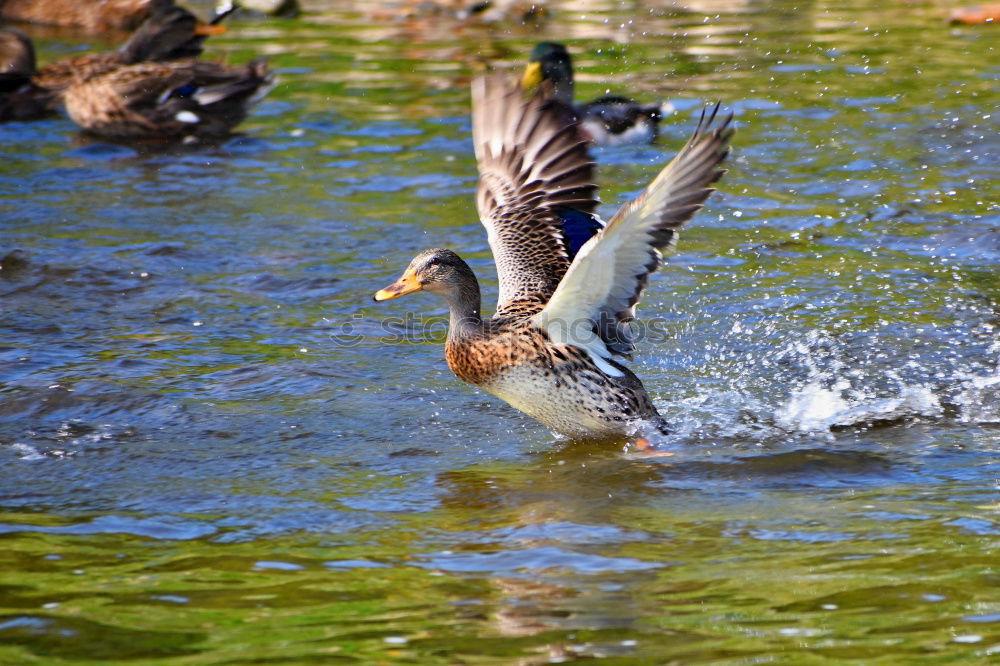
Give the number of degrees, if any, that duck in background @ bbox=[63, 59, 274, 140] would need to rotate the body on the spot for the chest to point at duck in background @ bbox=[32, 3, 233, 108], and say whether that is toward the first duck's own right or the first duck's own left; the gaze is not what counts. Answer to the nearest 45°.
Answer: approximately 90° to the first duck's own right

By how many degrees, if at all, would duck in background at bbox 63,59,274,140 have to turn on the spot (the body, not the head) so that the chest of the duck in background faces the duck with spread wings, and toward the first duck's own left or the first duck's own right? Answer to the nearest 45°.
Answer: approximately 90° to the first duck's own left

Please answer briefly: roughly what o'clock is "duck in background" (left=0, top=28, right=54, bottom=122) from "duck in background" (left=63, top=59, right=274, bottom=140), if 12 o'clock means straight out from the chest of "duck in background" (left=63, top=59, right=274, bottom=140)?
"duck in background" (left=0, top=28, right=54, bottom=122) is roughly at 1 o'clock from "duck in background" (left=63, top=59, right=274, bottom=140).

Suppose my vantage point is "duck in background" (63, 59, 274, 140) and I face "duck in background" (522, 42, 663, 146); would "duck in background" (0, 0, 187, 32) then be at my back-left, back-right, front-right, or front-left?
back-left

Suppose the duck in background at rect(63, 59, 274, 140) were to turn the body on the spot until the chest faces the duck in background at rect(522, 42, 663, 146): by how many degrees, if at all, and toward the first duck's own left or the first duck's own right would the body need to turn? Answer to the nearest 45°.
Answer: approximately 135° to the first duck's own left

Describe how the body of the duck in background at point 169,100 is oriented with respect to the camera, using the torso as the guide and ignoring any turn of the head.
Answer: to the viewer's left

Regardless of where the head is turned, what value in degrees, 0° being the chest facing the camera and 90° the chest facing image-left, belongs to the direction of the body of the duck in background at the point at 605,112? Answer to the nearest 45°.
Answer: approximately 90°
